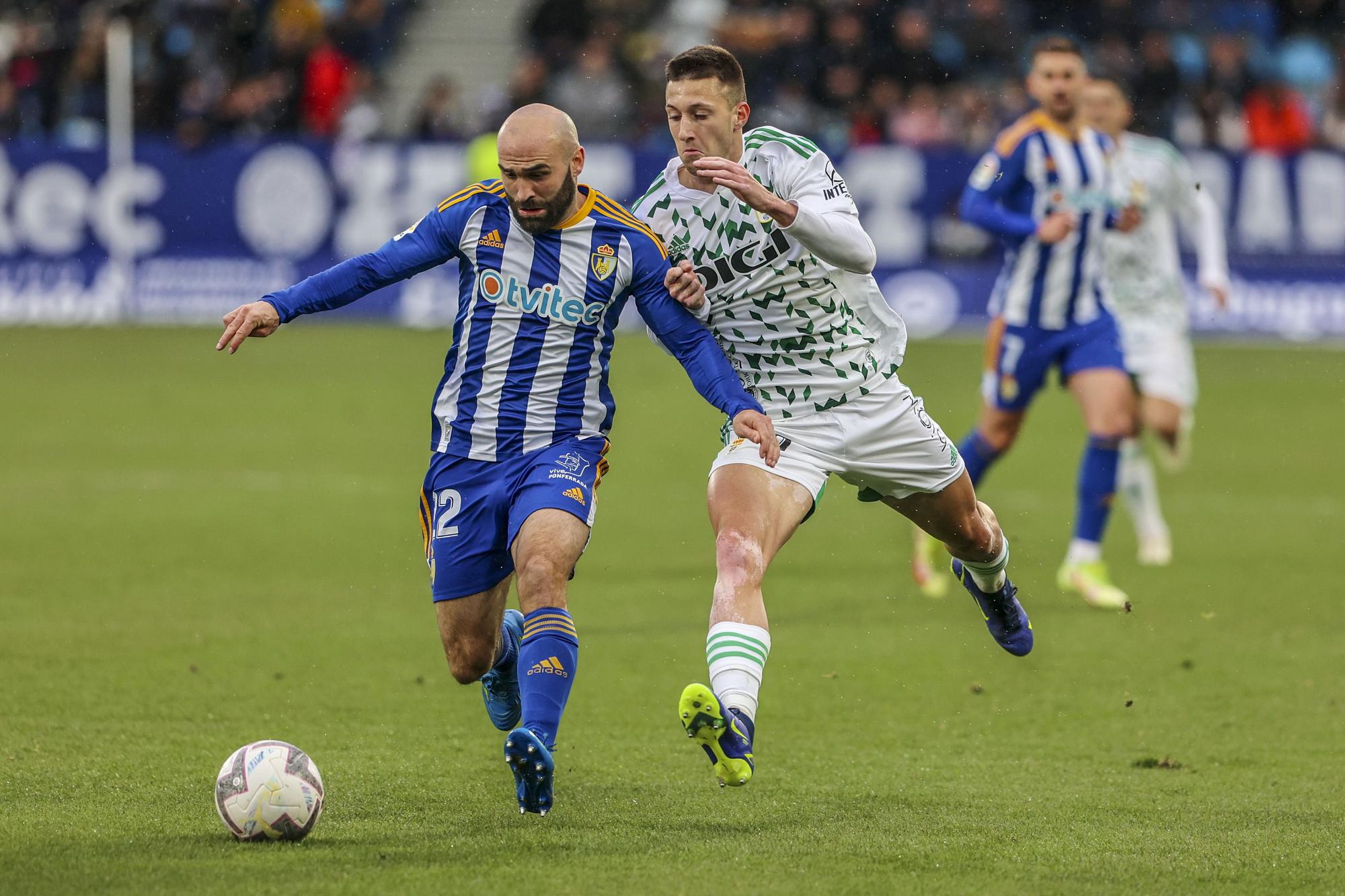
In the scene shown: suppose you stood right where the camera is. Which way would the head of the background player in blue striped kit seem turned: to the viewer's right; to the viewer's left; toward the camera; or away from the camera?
toward the camera

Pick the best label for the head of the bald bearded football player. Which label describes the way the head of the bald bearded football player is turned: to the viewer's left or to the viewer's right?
to the viewer's left

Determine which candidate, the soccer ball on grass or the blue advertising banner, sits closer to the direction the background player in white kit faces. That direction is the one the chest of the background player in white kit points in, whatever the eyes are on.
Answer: the soccer ball on grass

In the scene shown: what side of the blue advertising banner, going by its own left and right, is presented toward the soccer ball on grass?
front

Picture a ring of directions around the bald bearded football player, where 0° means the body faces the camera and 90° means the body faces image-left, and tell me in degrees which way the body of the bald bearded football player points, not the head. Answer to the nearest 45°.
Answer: approximately 0°

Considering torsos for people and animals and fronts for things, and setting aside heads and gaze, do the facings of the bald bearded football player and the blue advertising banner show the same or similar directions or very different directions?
same or similar directions

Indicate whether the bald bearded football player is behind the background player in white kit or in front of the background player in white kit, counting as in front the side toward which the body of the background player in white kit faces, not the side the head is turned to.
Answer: in front

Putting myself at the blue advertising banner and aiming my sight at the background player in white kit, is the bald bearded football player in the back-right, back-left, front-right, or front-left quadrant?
front-right

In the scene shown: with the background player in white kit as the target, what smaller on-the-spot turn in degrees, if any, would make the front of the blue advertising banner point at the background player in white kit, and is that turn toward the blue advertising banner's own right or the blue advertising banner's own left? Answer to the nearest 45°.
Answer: approximately 45° to the blue advertising banner's own left

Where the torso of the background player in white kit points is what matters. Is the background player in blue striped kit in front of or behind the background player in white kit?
in front

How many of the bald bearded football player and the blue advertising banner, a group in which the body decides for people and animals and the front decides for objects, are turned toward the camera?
2

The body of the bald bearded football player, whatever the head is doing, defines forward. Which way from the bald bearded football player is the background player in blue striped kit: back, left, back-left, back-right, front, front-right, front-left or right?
back-left

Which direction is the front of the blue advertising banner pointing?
toward the camera

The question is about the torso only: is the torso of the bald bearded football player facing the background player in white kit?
no

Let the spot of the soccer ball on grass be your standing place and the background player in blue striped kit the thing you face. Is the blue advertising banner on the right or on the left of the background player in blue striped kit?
left
